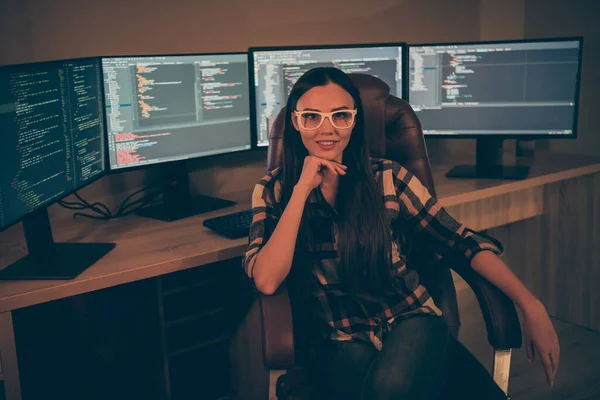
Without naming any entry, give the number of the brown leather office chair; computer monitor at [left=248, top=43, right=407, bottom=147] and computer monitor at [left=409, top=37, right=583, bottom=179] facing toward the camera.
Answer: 3

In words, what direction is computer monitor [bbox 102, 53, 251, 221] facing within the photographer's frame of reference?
facing the viewer and to the right of the viewer

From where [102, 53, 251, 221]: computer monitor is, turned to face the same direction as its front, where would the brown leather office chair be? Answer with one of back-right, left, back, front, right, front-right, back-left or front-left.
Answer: front

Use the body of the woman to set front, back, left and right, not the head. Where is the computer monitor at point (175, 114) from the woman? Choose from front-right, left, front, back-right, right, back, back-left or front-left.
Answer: back-right

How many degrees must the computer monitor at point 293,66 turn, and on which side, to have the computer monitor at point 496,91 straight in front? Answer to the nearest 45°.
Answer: approximately 90° to its left

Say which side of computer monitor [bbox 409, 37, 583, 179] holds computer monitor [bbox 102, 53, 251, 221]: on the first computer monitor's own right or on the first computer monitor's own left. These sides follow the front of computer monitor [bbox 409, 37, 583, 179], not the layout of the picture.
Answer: on the first computer monitor's own right

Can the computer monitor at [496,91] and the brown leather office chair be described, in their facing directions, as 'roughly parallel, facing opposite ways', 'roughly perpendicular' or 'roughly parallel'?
roughly parallel

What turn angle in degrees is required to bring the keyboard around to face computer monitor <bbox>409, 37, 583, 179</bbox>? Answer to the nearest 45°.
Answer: approximately 90° to its left

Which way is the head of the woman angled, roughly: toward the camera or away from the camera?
toward the camera

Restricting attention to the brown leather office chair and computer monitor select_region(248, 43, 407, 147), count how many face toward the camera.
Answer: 2

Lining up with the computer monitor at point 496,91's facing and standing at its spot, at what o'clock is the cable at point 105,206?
The cable is roughly at 2 o'clock from the computer monitor.

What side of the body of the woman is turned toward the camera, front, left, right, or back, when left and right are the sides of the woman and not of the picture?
front

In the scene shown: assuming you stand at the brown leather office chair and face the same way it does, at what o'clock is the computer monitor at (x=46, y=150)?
The computer monitor is roughly at 3 o'clock from the brown leather office chair.

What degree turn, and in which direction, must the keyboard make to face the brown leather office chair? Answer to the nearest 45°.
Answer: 0° — it already faces it

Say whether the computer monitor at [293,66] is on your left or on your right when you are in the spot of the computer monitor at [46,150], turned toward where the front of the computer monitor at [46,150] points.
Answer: on your left

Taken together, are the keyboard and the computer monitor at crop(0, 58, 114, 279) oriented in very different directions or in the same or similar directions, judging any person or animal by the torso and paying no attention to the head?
same or similar directions

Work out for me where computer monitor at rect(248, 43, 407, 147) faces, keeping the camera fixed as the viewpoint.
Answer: facing the viewer

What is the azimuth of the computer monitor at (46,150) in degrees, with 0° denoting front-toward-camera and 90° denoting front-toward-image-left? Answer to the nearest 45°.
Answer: approximately 315°
